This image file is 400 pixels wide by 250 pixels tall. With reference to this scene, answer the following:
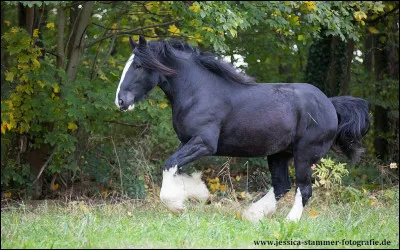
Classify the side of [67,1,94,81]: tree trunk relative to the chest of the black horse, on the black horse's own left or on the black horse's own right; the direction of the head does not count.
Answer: on the black horse's own right

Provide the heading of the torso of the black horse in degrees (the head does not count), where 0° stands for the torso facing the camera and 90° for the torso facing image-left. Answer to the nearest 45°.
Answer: approximately 90°

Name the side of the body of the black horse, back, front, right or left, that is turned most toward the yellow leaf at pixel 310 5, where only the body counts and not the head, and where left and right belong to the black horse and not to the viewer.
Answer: right

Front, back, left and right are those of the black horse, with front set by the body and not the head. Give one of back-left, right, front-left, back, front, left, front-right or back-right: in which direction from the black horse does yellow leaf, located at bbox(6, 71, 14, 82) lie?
front-right

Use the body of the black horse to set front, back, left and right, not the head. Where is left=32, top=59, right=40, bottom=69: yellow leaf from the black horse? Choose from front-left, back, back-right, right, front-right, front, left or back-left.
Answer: front-right

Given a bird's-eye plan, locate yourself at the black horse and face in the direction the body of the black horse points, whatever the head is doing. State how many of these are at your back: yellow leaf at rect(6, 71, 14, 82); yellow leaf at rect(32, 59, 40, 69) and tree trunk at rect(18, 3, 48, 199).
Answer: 0

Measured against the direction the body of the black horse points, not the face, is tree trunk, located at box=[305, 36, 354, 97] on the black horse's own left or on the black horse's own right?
on the black horse's own right

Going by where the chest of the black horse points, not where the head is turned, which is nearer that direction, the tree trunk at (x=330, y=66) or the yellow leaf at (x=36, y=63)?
the yellow leaf
